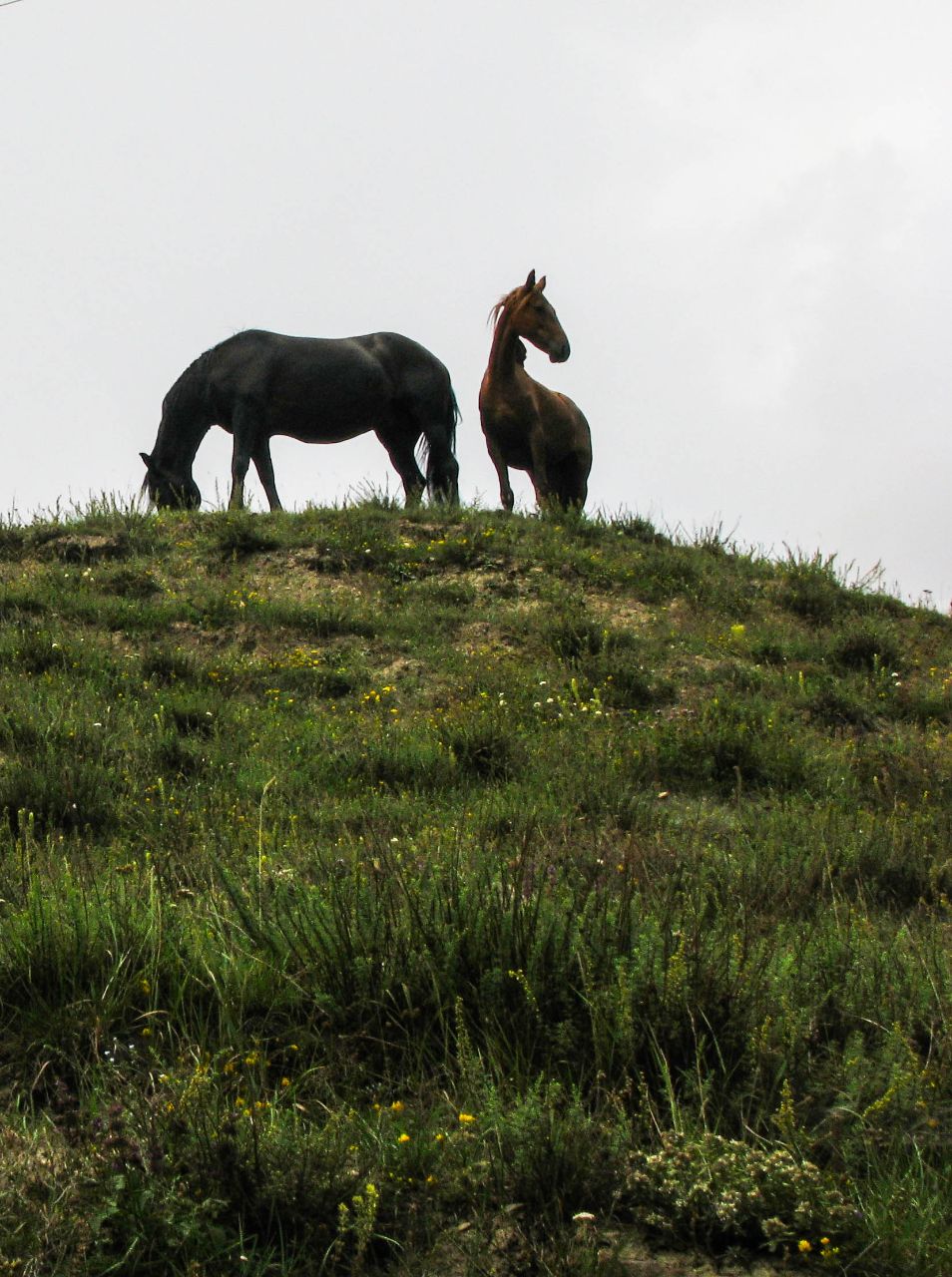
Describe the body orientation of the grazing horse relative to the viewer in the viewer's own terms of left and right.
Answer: facing to the left of the viewer

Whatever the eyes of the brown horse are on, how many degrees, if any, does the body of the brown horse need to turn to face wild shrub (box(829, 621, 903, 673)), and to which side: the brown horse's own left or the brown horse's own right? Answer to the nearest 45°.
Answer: approximately 90° to the brown horse's own left

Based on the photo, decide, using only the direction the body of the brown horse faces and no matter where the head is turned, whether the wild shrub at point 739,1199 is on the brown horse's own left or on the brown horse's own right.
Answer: on the brown horse's own left

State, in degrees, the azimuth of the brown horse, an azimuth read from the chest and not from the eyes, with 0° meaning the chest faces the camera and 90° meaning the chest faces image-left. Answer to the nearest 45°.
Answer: approximately 45°

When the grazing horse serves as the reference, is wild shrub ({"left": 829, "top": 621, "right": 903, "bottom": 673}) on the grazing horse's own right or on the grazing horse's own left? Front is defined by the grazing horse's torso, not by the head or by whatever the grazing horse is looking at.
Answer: on the grazing horse's own left

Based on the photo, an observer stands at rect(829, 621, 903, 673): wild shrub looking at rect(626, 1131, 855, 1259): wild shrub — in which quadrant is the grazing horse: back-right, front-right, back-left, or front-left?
back-right

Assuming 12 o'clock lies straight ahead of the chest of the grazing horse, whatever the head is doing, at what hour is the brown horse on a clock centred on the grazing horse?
The brown horse is roughly at 7 o'clock from the grazing horse.

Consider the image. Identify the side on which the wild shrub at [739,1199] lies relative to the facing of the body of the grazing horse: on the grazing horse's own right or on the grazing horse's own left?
on the grazing horse's own left
